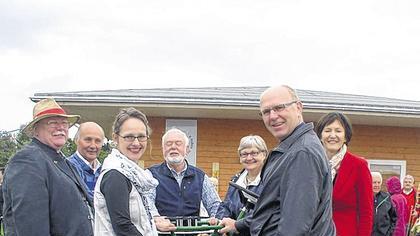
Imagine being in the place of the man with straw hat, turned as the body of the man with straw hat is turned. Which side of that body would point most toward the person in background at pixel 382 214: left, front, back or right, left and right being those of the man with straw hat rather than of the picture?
left

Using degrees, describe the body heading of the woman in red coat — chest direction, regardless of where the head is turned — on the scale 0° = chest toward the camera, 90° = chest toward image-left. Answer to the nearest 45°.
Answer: approximately 45°

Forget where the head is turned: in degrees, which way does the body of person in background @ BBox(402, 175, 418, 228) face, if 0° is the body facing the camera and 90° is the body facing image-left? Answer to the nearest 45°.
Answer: approximately 0°

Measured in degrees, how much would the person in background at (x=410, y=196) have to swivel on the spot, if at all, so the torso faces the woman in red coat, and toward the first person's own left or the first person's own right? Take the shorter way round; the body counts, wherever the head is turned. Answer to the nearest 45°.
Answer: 0° — they already face them

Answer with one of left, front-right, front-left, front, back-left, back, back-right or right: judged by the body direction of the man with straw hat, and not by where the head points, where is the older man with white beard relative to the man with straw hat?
left

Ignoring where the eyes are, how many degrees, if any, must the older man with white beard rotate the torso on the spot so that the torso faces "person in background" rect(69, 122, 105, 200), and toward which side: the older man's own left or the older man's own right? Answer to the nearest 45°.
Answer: approximately 135° to the older man's own right

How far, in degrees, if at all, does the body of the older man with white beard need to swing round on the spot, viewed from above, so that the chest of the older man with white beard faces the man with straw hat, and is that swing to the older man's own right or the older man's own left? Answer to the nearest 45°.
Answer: approximately 45° to the older man's own right

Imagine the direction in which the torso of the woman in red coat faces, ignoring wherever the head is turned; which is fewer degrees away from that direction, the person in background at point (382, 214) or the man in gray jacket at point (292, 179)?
the man in gray jacket
